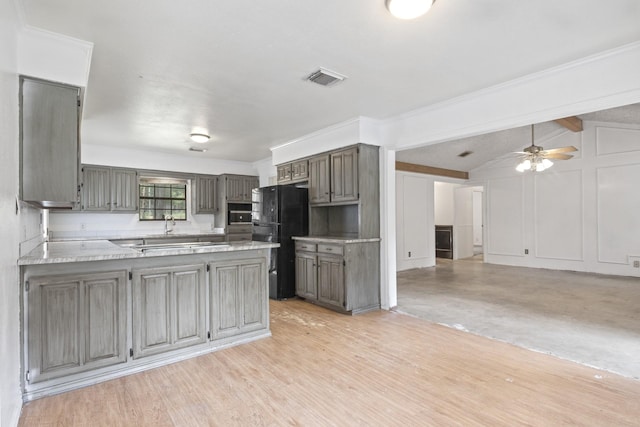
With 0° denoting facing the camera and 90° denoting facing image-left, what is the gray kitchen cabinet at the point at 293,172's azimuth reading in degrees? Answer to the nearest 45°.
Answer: approximately 45°

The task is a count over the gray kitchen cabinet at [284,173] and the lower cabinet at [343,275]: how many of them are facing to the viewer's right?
0

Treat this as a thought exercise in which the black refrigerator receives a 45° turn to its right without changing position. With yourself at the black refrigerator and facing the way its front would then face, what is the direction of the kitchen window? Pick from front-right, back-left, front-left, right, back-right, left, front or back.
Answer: front-right

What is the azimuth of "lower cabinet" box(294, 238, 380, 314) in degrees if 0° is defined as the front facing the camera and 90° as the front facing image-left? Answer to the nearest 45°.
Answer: approximately 45°

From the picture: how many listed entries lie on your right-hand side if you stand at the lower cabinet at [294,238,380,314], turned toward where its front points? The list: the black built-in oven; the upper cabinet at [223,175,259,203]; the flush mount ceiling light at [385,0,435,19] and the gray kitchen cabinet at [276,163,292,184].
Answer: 3

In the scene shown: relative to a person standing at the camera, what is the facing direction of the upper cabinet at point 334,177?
facing the viewer and to the left of the viewer

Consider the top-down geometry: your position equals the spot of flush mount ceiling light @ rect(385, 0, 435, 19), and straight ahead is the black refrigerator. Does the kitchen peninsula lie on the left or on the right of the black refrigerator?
left

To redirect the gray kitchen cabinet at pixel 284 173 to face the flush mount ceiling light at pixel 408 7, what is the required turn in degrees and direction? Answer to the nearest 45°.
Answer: approximately 45° to its left

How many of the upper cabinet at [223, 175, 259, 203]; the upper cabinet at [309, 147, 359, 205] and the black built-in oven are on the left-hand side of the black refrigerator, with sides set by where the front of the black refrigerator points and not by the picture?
1

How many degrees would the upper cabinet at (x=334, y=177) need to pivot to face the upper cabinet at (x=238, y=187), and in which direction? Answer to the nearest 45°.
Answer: approximately 90° to its right

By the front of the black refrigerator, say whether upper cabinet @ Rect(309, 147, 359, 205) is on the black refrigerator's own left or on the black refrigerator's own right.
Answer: on the black refrigerator's own left
